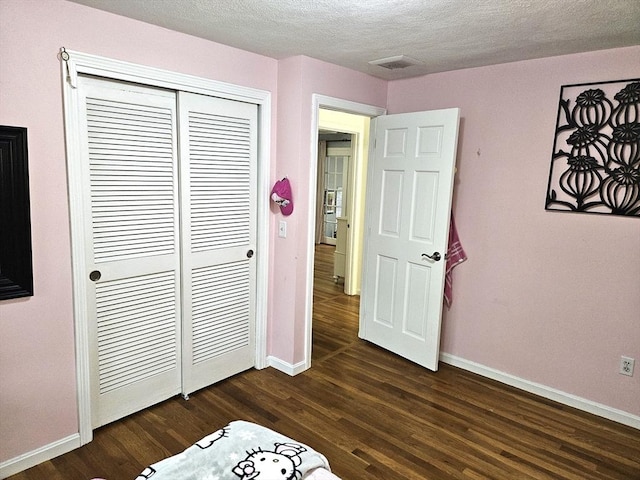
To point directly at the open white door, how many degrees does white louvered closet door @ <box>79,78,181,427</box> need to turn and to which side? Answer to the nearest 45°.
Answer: approximately 45° to its left

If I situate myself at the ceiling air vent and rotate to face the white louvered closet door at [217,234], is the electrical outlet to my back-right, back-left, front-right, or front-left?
back-left

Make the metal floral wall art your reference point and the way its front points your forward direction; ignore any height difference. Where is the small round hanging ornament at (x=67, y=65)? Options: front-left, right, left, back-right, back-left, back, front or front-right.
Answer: front

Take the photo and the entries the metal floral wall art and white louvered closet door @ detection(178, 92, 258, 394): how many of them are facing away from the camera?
0

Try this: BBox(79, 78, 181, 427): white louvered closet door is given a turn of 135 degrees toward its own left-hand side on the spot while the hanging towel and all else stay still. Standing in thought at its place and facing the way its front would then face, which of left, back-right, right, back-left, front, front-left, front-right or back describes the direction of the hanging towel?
right

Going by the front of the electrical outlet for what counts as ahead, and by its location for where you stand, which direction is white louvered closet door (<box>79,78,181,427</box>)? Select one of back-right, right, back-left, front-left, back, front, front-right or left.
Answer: front

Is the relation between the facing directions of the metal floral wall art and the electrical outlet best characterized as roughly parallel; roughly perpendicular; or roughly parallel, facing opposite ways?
roughly parallel

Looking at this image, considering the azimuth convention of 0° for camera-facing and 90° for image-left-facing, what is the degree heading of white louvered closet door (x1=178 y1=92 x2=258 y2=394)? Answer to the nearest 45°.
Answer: approximately 315°

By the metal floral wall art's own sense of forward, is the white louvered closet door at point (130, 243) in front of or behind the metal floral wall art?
in front

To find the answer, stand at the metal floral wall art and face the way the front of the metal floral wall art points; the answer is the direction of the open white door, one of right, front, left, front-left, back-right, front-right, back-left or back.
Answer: front-right

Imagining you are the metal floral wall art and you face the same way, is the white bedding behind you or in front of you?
in front

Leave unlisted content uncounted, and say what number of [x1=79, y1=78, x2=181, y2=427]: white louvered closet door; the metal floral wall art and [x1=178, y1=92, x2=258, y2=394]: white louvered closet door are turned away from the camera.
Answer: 0

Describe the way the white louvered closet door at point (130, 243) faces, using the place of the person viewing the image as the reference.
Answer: facing the viewer and to the right of the viewer

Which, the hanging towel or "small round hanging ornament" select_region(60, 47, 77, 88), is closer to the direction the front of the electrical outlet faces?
the small round hanging ornament

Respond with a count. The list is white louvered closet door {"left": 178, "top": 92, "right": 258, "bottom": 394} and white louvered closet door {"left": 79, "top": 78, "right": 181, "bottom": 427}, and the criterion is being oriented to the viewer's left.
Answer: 0

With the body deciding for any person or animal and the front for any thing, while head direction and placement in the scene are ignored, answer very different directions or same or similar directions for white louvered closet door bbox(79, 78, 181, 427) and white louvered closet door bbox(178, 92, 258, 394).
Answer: same or similar directions
